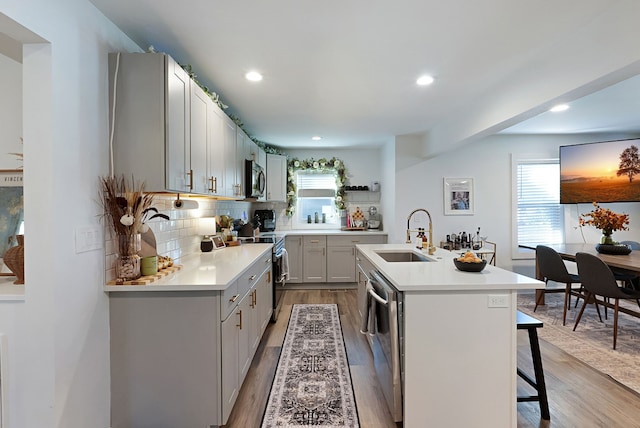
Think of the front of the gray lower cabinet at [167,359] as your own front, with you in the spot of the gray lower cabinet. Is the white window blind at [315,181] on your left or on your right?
on your left

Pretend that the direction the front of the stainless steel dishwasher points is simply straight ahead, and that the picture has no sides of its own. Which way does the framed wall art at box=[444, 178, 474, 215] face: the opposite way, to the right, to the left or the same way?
to the left

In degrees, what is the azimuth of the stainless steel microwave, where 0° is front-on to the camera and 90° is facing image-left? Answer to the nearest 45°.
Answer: approximately 270°

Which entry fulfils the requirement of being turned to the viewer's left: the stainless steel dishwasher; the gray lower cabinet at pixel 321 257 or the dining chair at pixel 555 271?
the stainless steel dishwasher

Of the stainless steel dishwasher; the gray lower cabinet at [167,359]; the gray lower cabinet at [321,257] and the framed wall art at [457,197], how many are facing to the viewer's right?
1

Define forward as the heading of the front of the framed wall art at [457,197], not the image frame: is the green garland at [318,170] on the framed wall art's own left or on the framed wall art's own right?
on the framed wall art's own right

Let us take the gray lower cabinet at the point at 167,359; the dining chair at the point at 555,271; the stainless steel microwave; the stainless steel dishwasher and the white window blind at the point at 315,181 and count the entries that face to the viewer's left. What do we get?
1

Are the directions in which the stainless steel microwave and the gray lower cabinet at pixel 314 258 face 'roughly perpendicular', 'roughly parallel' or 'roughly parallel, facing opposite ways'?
roughly perpendicular

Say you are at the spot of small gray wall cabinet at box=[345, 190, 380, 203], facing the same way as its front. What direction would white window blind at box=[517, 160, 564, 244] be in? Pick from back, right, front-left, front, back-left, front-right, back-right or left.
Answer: left

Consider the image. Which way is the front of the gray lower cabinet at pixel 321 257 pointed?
toward the camera

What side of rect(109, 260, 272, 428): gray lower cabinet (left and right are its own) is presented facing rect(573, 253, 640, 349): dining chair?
front

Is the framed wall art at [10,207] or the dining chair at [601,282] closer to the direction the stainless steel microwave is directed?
the dining chair

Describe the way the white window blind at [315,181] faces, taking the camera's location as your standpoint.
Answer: facing the viewer

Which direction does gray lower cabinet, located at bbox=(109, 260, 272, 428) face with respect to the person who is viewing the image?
facing to the right of the viewer

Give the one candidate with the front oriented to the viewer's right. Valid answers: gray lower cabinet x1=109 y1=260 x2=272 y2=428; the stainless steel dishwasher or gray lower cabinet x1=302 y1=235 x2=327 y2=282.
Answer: gray lower cabinet x1=109 y1=260 x2=272 y2=428

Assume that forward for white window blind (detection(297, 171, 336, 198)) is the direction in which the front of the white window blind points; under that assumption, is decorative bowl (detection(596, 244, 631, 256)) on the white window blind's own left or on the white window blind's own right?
on the white window blind's own left
